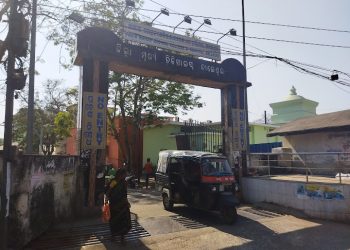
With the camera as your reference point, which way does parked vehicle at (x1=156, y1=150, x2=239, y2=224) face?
facing the viewer and to the right of the viewer

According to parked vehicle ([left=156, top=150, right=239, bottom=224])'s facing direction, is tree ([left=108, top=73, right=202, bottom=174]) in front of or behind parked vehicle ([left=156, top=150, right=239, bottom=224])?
behind

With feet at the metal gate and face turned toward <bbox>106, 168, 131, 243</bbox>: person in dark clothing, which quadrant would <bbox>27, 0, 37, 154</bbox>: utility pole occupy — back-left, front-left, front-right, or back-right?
front-right

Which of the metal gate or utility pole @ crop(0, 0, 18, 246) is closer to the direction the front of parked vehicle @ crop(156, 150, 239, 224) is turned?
the utility pole

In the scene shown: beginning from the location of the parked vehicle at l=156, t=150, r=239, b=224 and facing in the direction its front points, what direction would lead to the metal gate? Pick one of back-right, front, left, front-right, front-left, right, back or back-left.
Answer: back-left

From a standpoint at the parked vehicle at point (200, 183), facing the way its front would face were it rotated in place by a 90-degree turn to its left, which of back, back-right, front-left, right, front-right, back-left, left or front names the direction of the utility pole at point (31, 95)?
back-left

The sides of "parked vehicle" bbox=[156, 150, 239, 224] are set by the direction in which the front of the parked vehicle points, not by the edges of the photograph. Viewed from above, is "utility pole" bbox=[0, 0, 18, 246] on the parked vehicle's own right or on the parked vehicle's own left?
on the parked vehicle's own right

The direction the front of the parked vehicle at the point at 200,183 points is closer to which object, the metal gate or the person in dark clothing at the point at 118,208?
the person in dark clothing

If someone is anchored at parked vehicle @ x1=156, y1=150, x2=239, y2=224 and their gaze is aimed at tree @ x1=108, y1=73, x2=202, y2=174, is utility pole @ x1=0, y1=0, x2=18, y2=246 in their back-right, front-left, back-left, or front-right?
back-left
